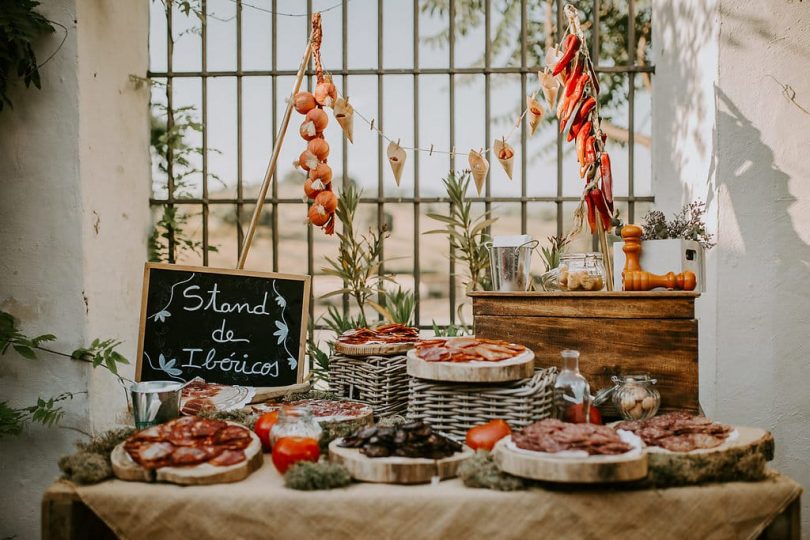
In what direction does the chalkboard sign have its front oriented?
toward the camera
